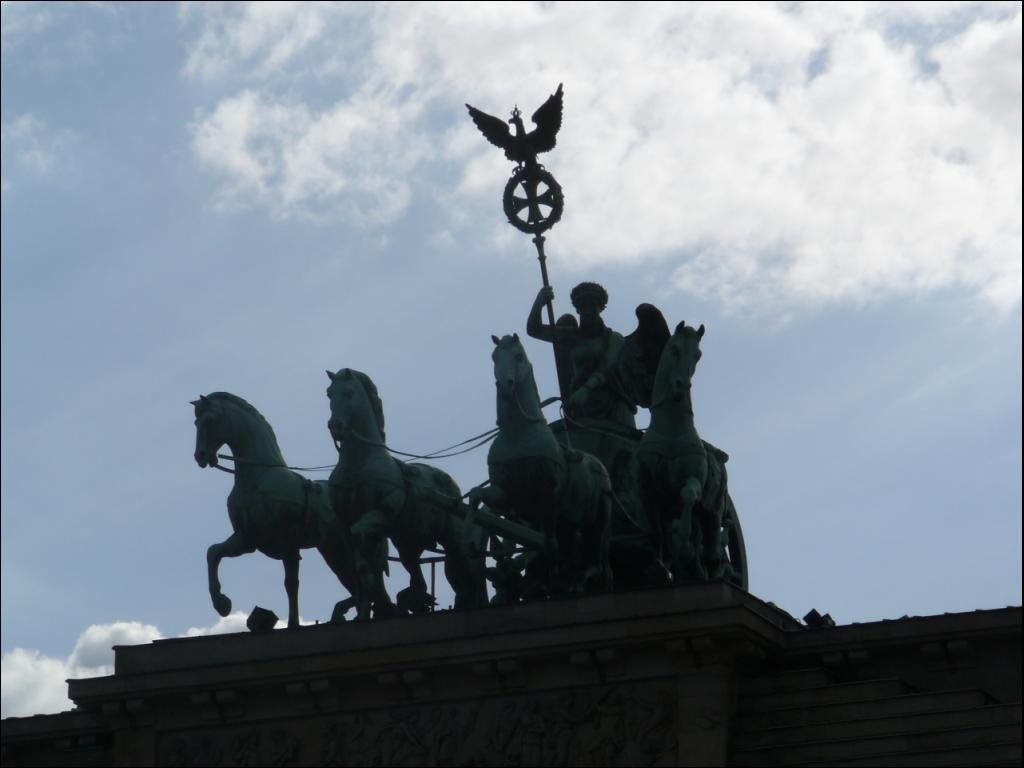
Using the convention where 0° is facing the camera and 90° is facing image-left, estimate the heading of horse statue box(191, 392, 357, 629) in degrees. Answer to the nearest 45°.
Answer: approximately 45°

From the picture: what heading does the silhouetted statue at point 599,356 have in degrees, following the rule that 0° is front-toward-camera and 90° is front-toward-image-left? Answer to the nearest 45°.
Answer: approximately 45°

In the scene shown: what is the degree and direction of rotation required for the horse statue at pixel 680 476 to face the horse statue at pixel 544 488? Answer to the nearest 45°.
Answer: approximately 90° to its right

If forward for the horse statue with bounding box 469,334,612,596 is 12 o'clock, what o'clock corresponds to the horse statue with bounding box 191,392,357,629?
the horse statue with bounding box 191,392,357,629 is roughly at 2 o'clock from the horse statue with bounding box 469,334,612,596.
